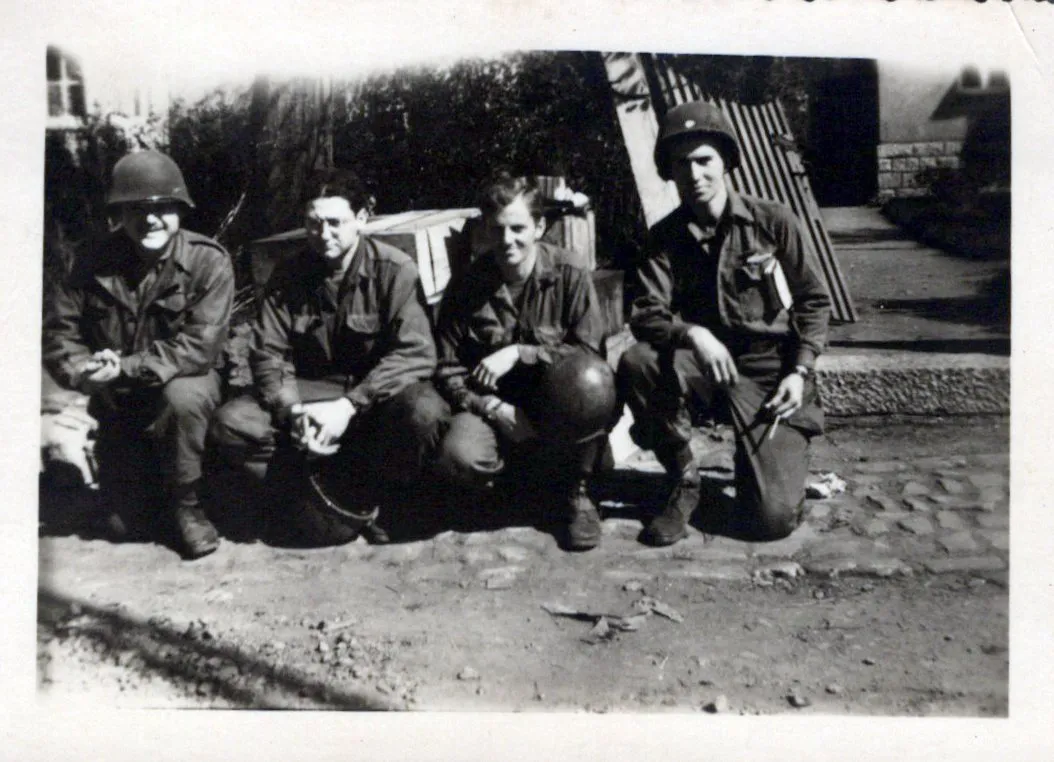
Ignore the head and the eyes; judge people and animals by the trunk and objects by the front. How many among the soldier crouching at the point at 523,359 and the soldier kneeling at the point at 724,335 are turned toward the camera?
2

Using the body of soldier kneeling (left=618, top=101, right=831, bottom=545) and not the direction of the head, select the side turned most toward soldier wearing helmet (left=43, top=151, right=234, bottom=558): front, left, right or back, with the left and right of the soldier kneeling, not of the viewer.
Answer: right

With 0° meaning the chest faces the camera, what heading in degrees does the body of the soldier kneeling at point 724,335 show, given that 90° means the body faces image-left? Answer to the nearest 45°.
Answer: approximately 0°

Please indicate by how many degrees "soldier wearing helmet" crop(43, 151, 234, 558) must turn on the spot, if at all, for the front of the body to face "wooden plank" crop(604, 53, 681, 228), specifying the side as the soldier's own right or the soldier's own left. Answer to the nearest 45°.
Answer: approximately 90° to the soldier's own left

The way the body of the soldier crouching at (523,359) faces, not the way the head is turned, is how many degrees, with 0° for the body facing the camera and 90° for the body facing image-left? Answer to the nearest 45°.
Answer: approximately 0°
